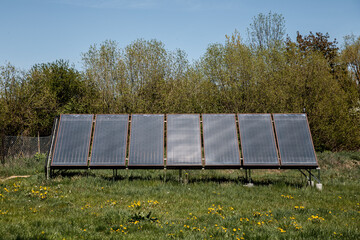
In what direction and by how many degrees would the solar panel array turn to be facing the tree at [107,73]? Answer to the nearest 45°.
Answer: approximately 135° to its right

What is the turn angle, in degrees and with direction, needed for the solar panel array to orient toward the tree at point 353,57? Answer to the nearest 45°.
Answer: approximately 135° to its left

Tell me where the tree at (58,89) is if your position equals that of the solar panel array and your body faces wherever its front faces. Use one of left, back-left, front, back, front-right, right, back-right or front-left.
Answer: back-right

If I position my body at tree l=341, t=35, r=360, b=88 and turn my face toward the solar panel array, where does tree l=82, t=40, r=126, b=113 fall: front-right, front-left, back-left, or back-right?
front-right

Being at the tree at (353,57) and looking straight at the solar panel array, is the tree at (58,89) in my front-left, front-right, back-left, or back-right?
front-right

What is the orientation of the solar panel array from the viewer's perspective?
toward the camera

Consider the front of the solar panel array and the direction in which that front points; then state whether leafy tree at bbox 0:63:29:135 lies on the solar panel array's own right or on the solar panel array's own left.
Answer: on the solar panel array's own right
